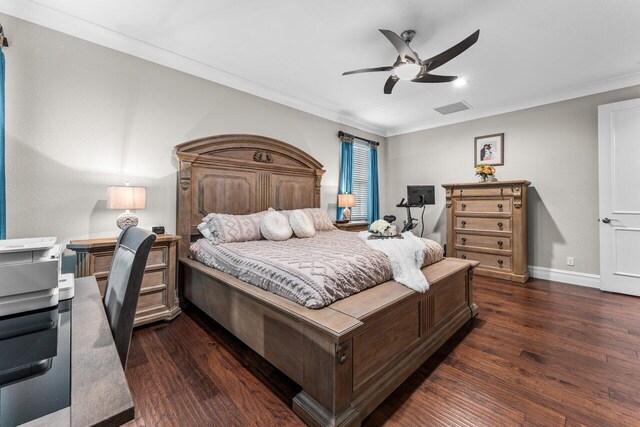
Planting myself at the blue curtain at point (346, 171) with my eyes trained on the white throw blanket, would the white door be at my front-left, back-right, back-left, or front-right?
front-left

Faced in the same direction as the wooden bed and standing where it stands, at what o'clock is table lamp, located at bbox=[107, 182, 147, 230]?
The table lamp is roughly at 5 o'clock from the wooden bed.

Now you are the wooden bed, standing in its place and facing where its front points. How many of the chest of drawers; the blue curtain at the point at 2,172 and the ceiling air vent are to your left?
2

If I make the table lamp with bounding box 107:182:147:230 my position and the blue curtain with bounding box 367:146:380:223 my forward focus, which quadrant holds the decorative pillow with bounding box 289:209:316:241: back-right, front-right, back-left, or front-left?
front-right

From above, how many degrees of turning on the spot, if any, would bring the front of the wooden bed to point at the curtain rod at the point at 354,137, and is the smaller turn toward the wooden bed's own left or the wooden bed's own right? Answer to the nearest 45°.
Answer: approximately 135° to the wooden bed's own left

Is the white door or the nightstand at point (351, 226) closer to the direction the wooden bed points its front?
the white door

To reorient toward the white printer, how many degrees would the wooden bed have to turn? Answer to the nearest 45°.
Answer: approximately 90° to its right

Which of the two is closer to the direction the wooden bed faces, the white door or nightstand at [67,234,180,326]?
the white door

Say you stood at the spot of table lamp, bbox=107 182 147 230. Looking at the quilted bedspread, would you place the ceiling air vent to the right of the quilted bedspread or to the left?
left

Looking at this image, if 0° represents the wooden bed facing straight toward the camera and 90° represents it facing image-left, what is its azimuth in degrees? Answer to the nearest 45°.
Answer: approximately 315°

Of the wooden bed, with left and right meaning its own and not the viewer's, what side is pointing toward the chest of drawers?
left

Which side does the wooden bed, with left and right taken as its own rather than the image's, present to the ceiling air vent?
left

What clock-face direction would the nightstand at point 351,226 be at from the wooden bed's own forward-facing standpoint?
The nightstand is roughly at 8 o'clock from the wooden bed.

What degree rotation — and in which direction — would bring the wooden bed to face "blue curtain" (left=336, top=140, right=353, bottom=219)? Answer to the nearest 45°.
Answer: approximately 135° to its left

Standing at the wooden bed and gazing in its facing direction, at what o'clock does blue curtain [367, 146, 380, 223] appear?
The blue curtain is roughly at 8 o'clock from the wooden bed.
